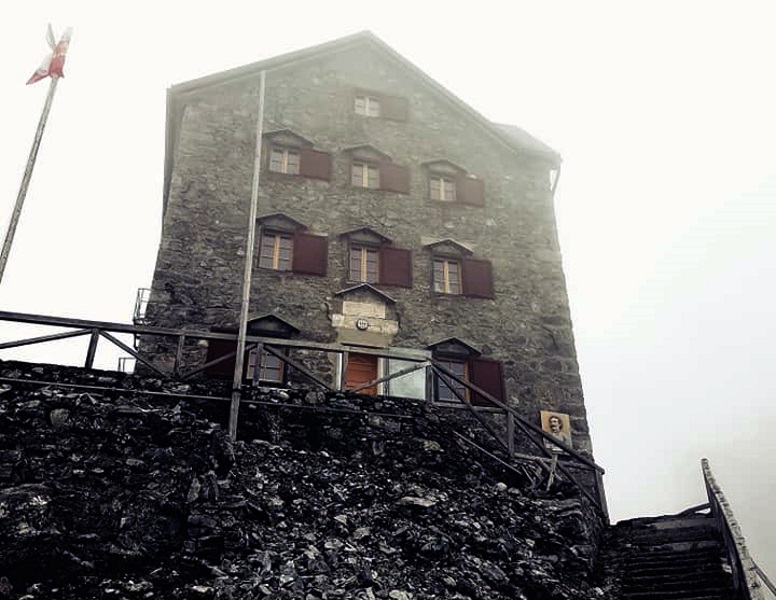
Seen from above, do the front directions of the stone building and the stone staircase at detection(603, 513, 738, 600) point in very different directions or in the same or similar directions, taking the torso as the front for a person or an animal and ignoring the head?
same or similar directions

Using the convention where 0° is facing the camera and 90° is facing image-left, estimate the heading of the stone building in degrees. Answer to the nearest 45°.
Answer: approximately 0°

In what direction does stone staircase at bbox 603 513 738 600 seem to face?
toward the camera

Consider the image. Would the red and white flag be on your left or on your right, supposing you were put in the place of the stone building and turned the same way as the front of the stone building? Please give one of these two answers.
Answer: on your right
